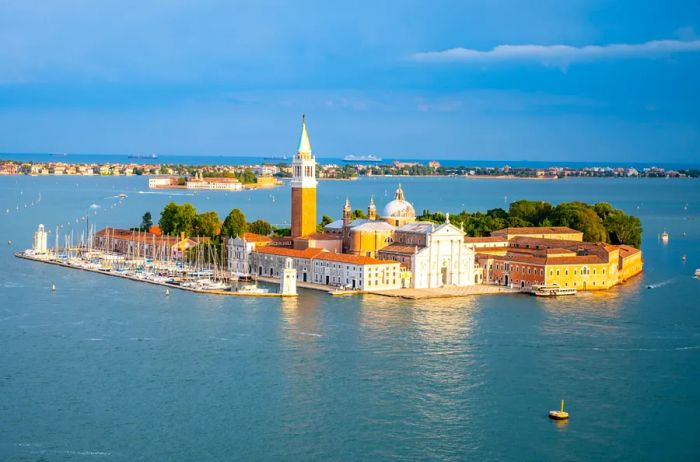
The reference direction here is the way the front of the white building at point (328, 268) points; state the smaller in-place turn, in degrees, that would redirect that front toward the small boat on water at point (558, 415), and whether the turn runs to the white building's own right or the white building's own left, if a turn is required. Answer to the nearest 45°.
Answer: approximately 45° to the white building's own left

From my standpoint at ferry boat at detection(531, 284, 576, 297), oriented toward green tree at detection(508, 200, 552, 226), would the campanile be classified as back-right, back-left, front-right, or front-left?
front-left

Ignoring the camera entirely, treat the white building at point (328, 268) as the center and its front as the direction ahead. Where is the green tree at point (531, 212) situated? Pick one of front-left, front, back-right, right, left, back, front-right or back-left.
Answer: back

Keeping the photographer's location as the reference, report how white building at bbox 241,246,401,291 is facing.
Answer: facing the viewer and to the left of the viewer

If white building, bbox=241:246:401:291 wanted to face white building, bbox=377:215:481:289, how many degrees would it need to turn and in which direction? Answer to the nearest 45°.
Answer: approximately 135° to its left

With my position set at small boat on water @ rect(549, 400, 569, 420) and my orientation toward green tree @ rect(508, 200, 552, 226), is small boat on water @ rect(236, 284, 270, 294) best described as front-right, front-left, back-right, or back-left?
front-left

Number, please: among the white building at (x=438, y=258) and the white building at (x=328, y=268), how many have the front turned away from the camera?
0

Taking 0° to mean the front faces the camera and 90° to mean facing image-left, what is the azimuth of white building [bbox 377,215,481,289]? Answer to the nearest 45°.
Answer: approximately 315°

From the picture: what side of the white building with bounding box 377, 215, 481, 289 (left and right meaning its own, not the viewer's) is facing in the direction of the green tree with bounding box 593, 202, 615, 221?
left

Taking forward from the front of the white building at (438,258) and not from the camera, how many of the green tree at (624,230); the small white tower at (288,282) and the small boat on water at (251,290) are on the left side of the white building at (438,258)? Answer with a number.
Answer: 1

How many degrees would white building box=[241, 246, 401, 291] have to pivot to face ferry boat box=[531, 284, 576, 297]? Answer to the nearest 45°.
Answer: approximately 135° to its left

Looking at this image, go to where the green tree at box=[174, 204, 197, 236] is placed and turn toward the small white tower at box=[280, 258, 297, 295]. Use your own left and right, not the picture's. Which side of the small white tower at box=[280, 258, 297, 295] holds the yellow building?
left
